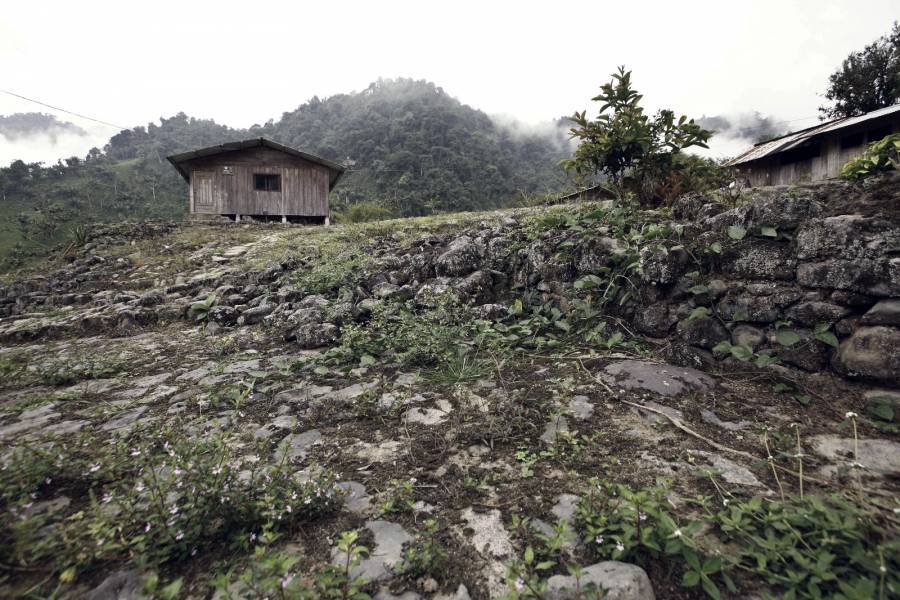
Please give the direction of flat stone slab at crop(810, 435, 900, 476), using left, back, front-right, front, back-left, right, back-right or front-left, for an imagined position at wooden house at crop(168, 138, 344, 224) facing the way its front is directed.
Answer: front

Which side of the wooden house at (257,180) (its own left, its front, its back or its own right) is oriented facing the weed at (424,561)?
front

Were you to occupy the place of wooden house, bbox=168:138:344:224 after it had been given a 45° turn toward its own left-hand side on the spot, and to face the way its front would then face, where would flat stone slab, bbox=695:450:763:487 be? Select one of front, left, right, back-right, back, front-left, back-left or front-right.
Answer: front-right

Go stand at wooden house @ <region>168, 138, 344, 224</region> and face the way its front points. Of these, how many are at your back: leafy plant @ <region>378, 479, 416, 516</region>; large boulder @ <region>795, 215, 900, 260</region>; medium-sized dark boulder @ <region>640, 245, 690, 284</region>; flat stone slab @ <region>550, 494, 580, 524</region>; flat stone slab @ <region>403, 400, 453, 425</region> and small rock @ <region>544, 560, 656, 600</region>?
0

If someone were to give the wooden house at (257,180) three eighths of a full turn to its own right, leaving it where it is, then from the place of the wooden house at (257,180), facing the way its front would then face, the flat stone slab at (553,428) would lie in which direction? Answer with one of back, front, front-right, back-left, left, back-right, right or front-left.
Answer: back-left

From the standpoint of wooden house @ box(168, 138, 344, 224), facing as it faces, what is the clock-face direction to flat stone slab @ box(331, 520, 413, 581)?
The flat stone slab is roughly at 12 o'clock from the wooden house.

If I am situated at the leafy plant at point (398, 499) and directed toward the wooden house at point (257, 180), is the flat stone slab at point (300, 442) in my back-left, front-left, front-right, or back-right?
front-left

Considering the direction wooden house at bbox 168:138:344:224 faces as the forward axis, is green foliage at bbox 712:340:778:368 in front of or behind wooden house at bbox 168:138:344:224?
in front

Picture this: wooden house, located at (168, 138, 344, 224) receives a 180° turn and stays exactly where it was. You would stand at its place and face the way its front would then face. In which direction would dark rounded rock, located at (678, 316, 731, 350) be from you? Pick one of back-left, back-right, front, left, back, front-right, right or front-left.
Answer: back

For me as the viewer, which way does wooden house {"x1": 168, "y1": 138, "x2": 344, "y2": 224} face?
facing the viewer

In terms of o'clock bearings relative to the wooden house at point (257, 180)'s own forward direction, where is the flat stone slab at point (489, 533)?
The flat stone slab is roughly at 12 o'clock from the wooden house.

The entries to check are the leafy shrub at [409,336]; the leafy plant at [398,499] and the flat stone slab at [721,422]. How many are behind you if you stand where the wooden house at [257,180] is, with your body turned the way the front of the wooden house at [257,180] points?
0

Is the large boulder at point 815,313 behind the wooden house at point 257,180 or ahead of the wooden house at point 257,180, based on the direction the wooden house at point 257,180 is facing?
ahead

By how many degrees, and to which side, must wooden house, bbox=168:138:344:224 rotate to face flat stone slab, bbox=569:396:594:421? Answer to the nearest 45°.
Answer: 0° — it already faces it

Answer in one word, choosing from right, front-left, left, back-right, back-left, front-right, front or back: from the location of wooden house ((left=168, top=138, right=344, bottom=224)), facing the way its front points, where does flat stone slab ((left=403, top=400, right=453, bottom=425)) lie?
front

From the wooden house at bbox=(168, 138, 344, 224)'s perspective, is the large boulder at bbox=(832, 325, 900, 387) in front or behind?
in front

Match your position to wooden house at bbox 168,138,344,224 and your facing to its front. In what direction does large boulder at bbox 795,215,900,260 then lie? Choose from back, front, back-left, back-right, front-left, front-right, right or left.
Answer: front

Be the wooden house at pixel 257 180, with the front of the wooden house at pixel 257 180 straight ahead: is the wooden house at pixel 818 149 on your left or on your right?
on your left

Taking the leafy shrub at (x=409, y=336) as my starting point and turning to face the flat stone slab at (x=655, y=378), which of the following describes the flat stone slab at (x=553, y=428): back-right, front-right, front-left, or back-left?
front-right

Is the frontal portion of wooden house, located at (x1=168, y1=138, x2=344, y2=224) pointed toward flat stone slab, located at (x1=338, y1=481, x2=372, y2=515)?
yes

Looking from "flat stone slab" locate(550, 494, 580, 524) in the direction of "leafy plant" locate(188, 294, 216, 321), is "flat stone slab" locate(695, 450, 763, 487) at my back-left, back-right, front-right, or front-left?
back-right
